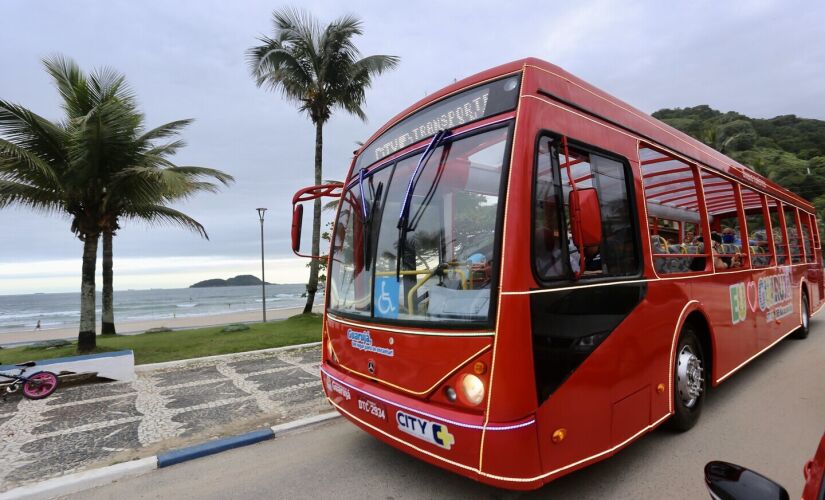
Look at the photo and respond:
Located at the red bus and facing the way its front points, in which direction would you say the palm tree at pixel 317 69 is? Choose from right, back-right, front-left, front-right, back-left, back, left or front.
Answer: right

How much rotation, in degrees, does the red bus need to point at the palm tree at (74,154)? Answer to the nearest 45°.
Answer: approximately 45° to its right

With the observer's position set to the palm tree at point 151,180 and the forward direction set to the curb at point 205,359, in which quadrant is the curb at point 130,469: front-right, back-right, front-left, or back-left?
front-right

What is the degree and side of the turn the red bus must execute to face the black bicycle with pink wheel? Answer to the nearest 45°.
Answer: approximately 45° to its right

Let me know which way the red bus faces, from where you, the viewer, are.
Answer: facing the viewer and to the left of the viewer

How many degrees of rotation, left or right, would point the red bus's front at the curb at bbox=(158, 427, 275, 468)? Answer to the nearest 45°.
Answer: approximately 45° to its right

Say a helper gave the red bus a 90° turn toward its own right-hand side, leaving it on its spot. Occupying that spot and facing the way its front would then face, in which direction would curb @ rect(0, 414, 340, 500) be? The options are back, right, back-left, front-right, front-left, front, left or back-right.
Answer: front-left
